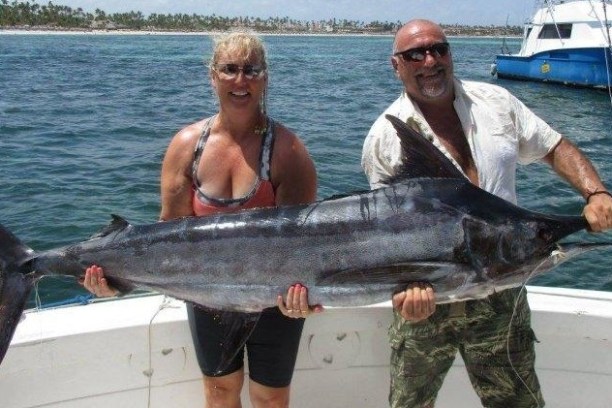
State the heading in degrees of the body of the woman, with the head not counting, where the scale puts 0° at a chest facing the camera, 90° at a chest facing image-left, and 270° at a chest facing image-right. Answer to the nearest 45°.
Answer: approximately 0°

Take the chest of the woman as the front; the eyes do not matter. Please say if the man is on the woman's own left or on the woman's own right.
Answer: on the woman's own left

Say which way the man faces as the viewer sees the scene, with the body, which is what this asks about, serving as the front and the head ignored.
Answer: toward the camera

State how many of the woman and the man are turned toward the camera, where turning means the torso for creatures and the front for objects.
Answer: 2

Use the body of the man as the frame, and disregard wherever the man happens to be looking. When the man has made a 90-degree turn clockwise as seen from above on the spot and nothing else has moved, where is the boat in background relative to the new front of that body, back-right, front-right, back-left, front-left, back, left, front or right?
right

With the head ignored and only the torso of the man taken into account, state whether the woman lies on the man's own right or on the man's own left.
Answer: on the man's own right

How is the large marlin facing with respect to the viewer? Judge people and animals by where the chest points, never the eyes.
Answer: to the viewer's right
